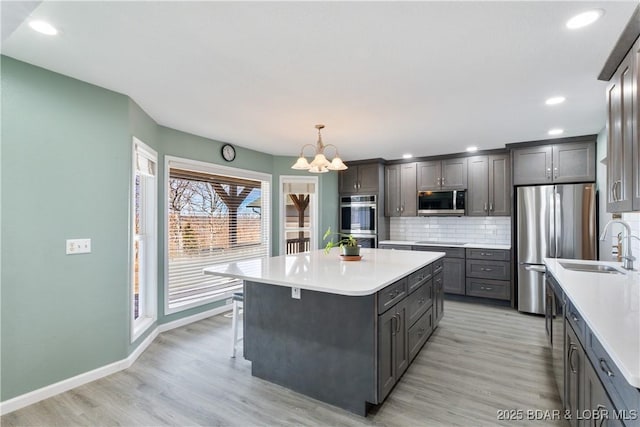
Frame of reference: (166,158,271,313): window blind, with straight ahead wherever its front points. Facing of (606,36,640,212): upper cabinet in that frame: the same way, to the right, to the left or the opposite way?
the opposite way

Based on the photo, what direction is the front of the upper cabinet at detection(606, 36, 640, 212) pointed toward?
to the viewer's left

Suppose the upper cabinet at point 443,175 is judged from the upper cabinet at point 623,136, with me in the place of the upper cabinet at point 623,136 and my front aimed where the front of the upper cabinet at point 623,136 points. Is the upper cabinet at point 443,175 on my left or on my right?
on my right

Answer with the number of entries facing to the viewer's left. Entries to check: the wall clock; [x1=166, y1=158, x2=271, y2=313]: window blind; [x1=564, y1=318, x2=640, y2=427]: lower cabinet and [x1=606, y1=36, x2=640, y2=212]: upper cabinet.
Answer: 2

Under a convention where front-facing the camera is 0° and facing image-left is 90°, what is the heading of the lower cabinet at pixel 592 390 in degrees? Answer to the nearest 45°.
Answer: approximately 90°
